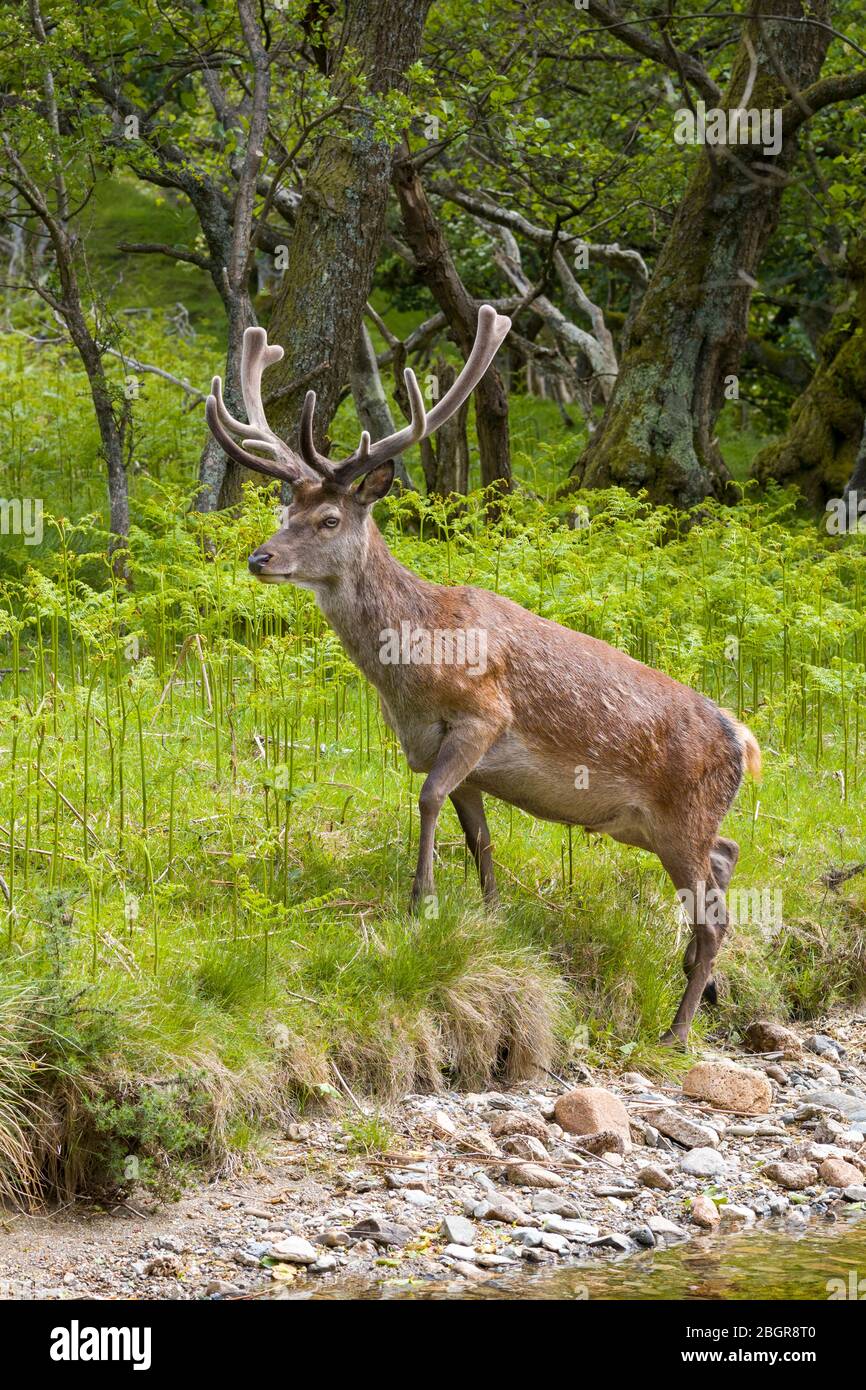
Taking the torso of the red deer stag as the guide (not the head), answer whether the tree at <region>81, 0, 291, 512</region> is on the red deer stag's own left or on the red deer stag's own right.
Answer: on the red deer stag's own right

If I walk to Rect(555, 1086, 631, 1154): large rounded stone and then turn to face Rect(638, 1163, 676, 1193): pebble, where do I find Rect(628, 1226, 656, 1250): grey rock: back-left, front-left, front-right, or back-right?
front-right

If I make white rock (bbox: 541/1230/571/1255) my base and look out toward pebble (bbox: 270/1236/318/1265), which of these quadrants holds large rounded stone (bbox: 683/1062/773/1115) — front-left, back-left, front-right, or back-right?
back-right

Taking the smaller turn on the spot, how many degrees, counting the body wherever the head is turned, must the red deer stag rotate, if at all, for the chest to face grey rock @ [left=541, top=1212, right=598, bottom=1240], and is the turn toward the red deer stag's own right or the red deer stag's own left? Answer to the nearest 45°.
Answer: approximately 90° to the red deer stag's own left

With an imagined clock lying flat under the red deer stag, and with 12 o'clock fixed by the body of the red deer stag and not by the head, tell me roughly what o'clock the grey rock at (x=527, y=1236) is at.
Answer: The grey rock is roughly at 9 o'clock from the red deer stag.

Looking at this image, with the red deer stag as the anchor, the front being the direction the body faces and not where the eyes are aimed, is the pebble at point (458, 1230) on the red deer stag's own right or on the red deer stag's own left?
on the red deer stag's own left

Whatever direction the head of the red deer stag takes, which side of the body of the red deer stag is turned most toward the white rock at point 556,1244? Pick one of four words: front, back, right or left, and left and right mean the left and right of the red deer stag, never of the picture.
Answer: left

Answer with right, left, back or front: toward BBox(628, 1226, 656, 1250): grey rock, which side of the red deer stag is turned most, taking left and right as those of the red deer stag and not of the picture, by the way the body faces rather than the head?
left

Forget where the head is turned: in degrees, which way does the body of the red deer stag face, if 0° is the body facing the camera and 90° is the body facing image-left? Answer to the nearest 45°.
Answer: approximately 90°
